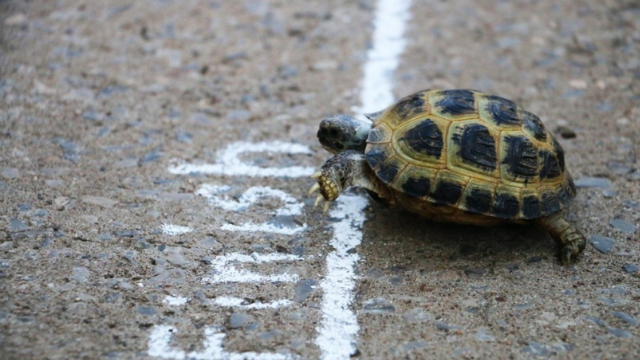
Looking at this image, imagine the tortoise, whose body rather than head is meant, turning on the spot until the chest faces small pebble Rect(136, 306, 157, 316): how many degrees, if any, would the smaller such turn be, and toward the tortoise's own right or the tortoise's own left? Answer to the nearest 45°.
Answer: approximately 45° to the tortoise's own left

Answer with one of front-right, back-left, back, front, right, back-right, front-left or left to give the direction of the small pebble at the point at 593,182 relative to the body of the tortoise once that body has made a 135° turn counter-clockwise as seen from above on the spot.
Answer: left

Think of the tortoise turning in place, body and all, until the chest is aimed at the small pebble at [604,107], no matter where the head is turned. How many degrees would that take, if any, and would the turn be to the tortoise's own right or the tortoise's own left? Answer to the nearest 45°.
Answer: approximately 135° to the tortoise's own right

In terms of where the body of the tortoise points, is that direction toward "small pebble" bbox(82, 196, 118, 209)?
yes

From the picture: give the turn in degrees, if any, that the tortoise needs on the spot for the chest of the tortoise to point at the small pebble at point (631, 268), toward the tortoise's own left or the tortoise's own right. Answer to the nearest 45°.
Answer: approximately 180°

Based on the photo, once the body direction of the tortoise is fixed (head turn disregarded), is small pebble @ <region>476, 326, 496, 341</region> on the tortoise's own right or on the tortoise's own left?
on the tortoise's own left

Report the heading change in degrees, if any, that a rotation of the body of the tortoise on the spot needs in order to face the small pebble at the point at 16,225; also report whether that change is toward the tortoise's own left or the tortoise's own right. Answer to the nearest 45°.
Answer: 0° — it already faces it

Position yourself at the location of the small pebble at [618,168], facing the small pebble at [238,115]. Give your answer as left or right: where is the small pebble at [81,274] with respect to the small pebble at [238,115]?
left

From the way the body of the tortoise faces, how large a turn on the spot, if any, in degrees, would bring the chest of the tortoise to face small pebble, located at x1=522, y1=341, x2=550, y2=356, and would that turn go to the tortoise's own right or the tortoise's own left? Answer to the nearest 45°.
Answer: approximately 90° to the tortoise's own left

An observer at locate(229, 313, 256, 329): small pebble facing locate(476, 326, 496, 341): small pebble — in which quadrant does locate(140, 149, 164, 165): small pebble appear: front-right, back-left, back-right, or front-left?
back-left

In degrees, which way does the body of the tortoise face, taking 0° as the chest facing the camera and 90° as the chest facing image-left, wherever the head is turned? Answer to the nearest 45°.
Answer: approximately 90°
